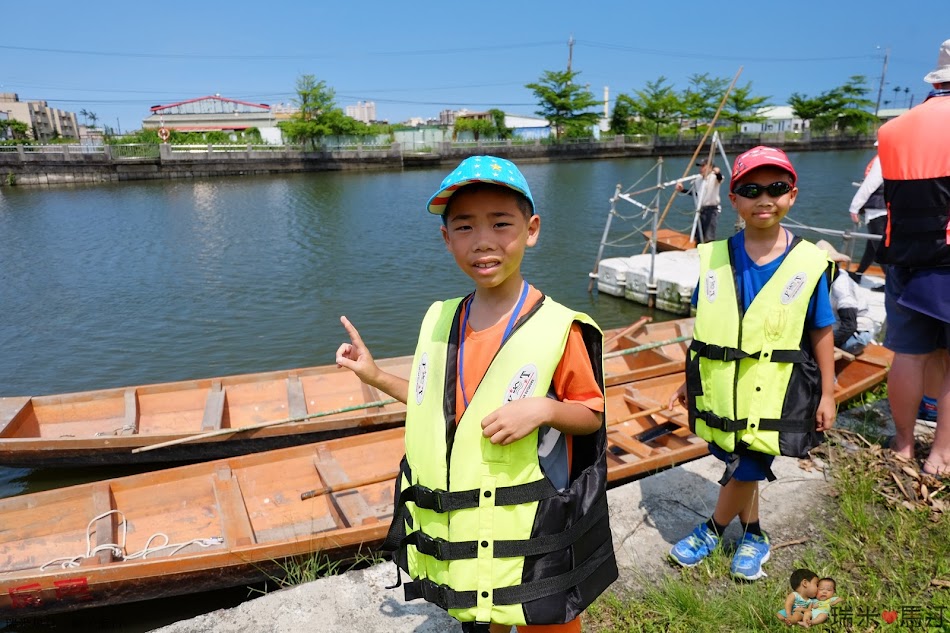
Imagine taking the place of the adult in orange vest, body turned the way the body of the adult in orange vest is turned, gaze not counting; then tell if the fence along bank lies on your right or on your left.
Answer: on your left

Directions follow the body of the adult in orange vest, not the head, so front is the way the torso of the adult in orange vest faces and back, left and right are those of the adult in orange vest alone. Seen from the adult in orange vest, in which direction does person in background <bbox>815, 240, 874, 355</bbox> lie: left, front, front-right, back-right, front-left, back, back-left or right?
front

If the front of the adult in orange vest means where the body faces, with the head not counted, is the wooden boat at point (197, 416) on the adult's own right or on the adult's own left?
on the adult's own left

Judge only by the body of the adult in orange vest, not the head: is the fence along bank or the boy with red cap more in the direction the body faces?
the fence along bank

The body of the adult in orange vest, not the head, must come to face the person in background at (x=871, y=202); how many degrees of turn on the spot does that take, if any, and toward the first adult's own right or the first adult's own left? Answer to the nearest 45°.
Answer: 0° — they already face them

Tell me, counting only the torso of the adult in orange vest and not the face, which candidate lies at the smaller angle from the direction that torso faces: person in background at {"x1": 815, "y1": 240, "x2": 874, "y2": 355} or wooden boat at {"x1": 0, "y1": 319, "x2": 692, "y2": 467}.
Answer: the person in background

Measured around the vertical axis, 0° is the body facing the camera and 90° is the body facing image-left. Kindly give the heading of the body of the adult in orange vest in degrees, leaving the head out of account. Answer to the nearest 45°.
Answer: approximately 180°

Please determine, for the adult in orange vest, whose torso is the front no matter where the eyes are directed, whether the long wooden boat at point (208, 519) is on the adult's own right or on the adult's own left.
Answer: on the adult's own left

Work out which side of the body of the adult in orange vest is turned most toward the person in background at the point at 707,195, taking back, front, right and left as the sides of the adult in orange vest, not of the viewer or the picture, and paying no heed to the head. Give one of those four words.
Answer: front

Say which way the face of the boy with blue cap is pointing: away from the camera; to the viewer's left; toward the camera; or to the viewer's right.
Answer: toward the camera

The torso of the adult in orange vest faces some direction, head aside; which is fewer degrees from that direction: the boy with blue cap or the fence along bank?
the fence along bank

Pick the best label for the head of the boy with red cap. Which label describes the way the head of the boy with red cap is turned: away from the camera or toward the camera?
toward the camera

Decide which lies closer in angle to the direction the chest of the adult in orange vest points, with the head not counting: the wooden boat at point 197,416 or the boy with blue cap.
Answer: the wooden boat

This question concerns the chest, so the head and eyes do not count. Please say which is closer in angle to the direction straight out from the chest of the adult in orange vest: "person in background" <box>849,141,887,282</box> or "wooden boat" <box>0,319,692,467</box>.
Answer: the person in background
